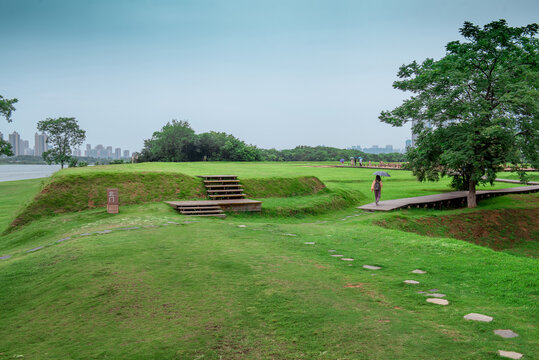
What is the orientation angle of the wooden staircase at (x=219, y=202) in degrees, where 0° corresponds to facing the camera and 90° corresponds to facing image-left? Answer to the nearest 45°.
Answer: approximately 0°

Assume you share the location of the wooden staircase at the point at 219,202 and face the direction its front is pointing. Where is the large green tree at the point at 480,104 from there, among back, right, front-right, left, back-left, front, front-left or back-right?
left

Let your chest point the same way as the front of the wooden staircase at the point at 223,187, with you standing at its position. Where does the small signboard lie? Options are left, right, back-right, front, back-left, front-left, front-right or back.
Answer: front-right

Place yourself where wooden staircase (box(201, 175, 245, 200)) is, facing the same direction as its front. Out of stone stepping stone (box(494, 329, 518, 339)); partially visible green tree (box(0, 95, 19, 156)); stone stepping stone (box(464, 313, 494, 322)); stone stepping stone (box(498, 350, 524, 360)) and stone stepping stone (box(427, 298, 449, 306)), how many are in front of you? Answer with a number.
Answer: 4

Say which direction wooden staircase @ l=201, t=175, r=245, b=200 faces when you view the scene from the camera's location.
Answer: facing the viewer

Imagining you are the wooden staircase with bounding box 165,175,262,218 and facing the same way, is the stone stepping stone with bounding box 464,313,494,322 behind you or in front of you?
in front

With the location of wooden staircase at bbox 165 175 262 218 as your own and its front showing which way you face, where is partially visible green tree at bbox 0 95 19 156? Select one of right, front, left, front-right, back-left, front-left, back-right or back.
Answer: back-right

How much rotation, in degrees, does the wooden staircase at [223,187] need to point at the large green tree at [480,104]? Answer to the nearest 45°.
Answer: approximately 90° to its left

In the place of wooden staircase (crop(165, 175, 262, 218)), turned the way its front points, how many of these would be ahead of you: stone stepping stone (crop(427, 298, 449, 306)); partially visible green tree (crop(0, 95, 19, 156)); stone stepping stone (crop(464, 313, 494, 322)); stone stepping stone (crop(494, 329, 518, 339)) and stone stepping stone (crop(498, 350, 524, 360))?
4

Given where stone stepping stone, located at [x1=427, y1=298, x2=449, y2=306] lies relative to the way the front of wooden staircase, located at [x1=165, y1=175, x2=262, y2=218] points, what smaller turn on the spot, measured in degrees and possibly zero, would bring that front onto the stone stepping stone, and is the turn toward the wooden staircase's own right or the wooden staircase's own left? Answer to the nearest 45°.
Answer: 0° — it already faces it
